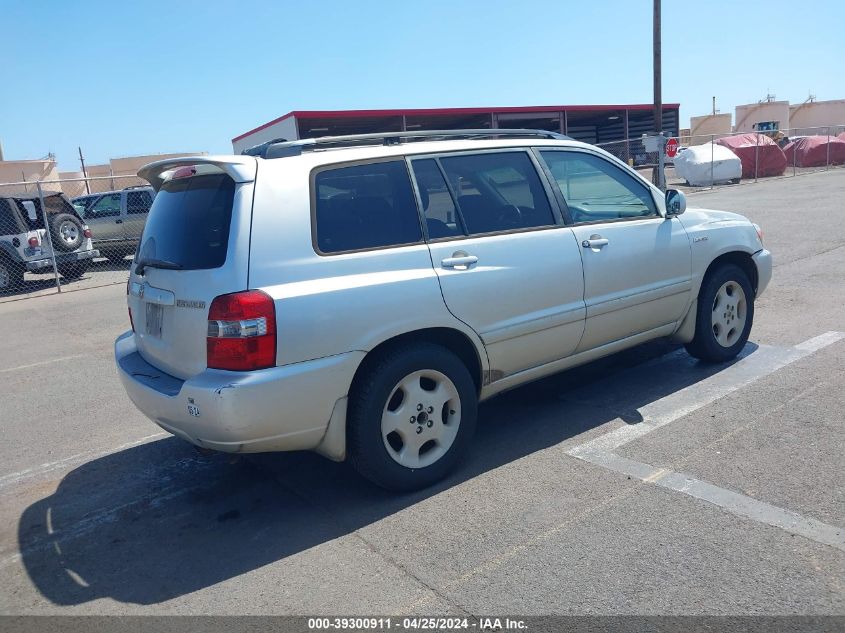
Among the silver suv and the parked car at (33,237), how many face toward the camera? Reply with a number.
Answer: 0

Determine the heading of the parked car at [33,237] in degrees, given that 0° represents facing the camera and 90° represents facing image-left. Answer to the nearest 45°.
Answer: approximately 135°

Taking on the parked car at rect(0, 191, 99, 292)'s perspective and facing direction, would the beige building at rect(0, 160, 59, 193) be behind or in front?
in front

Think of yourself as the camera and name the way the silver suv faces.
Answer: facing away from the viewer and to the right of the viewer

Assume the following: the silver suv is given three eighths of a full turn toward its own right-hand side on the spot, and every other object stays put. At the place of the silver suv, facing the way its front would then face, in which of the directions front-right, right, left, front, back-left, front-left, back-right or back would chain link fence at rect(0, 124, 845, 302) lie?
back-right

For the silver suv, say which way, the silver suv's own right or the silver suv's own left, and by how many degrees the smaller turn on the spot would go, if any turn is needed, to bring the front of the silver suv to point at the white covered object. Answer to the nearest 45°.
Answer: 0° — it already faces it

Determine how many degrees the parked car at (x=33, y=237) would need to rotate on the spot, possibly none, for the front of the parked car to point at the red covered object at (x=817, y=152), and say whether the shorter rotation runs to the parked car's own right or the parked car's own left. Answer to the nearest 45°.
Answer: approximately 135° to the parked car's own right

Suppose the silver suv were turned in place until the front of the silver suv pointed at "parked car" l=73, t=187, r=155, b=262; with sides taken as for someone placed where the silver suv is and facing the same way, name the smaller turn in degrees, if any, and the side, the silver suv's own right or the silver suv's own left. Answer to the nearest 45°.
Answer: approximately 90° to the silver suv's own left

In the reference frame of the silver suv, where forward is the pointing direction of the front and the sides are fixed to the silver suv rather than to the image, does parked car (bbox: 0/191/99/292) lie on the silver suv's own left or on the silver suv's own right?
on the silver suv's own left

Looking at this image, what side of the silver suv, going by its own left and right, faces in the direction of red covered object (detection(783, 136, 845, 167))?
front

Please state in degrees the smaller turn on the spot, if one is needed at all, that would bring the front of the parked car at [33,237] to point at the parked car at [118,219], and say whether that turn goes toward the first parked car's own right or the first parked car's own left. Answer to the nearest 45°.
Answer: approximately 90° to the first parked car's own right

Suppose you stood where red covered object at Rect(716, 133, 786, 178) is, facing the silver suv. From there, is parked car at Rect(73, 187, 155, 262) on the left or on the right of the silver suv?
right

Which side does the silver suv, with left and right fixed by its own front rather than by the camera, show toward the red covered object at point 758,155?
front
